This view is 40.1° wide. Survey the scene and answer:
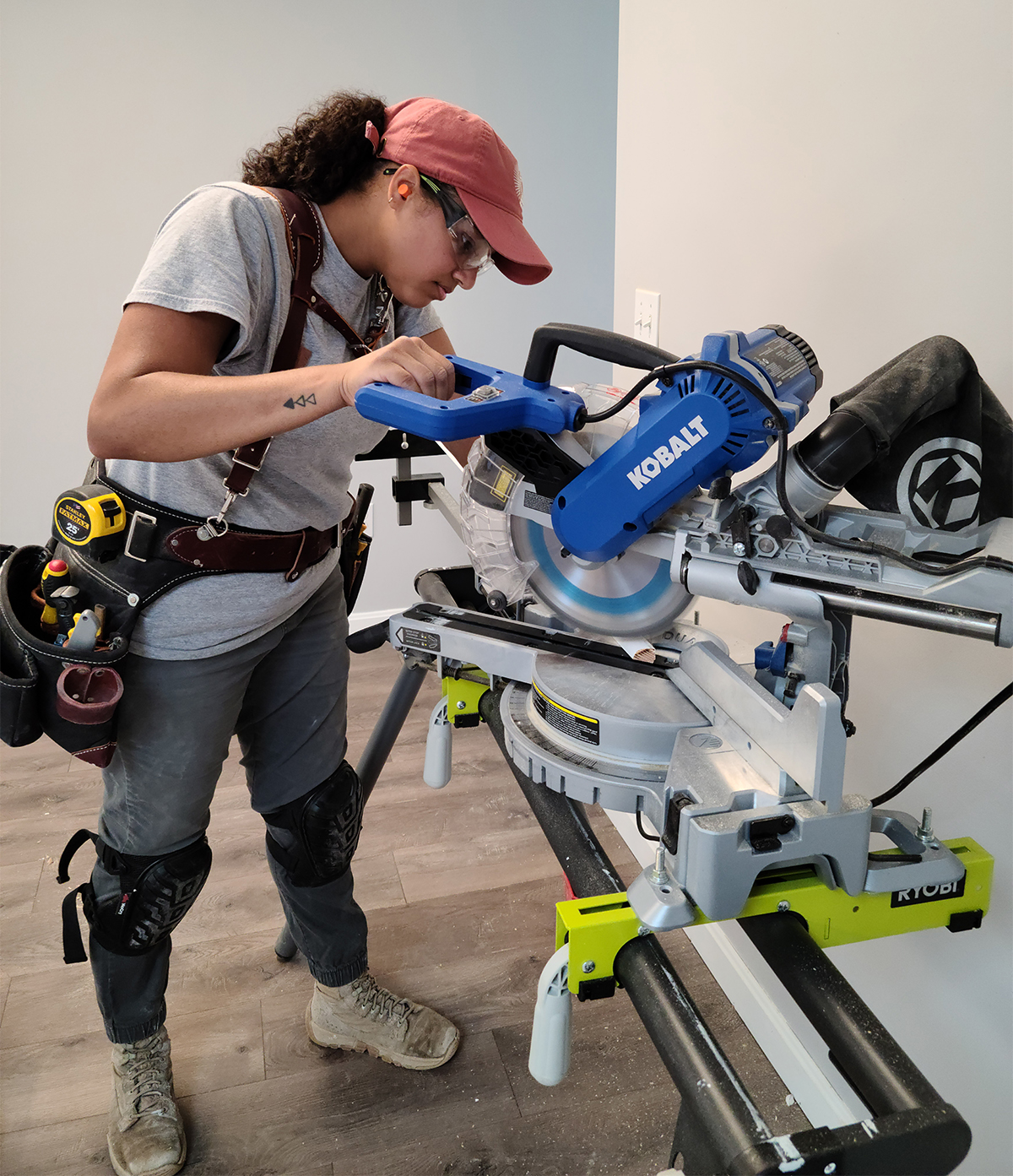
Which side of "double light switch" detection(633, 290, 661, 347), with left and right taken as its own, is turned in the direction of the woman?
front

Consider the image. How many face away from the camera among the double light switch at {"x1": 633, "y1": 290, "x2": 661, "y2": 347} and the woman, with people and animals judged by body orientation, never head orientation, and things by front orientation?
0

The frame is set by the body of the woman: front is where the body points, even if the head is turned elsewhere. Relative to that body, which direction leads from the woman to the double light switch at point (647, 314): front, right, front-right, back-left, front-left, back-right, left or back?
left

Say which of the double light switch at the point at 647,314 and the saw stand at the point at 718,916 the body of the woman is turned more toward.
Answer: the saw stand

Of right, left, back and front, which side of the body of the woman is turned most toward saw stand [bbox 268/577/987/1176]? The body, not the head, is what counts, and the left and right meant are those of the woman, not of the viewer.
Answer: front

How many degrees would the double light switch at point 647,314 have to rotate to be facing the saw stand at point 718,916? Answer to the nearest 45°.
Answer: approximately 45° to its left

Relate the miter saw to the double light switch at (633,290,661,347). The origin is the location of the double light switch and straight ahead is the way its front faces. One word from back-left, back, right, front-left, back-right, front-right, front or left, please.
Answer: front-left

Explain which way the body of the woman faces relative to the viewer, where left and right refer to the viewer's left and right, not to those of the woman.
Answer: facing the viewer and to the right of the viewer

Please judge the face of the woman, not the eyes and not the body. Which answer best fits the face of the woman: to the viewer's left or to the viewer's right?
to the viewer's right

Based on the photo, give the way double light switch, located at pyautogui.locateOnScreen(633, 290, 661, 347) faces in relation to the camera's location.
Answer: facing the viewer and to the left of the viewer
